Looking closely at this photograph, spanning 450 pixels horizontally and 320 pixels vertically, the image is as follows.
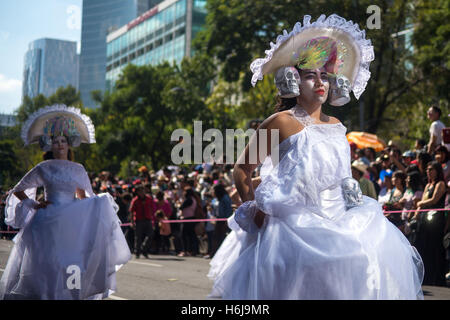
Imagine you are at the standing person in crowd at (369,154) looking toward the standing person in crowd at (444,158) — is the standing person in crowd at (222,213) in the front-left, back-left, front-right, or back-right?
back-right

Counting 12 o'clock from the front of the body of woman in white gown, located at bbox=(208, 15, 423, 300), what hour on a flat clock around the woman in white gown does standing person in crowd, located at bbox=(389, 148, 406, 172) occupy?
The standing person in crowd is roughly at 8 o'clock from the woman in white gown.

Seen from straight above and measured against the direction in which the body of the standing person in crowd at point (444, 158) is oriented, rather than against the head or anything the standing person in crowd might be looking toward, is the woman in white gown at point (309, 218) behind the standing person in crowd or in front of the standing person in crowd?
in front

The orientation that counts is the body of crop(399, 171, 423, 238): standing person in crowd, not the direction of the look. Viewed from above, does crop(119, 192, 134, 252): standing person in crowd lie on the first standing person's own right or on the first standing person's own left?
on the first standing person's own right

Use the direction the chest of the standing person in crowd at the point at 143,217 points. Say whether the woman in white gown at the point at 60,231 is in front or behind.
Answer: in front

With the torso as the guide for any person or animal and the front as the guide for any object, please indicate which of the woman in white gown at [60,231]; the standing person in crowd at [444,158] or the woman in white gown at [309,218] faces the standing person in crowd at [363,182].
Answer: the standing person in crowd at [444,158]

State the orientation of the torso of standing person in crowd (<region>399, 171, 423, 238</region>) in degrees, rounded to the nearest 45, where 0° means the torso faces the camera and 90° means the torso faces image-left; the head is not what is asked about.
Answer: approximately 45°

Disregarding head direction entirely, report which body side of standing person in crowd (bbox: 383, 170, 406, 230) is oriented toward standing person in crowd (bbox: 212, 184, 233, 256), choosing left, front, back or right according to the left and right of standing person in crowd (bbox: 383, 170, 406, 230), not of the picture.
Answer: right

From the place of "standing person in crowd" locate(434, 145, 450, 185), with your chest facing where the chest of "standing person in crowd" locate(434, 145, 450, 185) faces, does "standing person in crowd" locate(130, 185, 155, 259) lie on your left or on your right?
on your right

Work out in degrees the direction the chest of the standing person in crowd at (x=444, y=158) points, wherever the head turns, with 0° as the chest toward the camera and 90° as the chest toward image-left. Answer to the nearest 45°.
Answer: approximately 45°

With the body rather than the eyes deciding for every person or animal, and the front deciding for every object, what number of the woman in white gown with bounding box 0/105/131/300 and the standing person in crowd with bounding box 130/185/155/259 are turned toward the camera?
2
